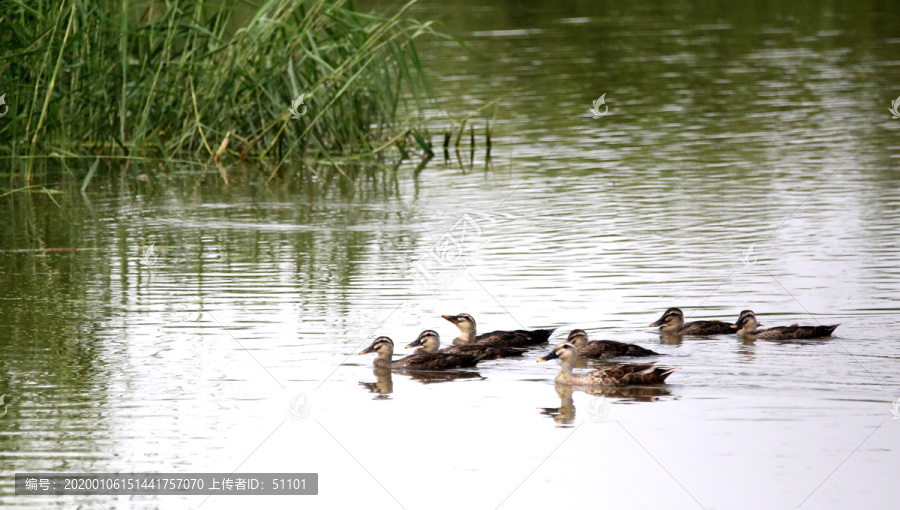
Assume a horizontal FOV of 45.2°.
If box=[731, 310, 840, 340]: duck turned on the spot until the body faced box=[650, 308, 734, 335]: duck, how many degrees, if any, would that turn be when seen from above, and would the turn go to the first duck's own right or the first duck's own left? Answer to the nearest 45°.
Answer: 0° — it already faces it

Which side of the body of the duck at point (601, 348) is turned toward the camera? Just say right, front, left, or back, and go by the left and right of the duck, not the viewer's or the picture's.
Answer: left

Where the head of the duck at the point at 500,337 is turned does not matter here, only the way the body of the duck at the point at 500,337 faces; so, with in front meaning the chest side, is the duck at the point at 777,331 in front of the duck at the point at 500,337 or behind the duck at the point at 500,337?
behind

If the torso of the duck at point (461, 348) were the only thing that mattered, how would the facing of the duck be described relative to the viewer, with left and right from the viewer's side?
facing to the left of the viewer

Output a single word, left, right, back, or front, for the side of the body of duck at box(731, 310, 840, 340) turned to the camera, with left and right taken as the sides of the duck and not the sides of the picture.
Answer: left

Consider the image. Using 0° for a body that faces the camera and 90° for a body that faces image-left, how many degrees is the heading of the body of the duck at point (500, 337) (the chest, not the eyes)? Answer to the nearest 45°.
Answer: approximately 90°

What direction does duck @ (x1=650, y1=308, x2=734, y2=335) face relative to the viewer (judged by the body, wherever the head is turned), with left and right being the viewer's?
facing to the left of the viewer

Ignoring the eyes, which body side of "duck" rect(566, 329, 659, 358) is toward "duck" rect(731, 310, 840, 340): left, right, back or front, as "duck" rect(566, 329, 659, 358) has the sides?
back

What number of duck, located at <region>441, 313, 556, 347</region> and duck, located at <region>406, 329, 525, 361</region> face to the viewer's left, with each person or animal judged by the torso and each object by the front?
2
